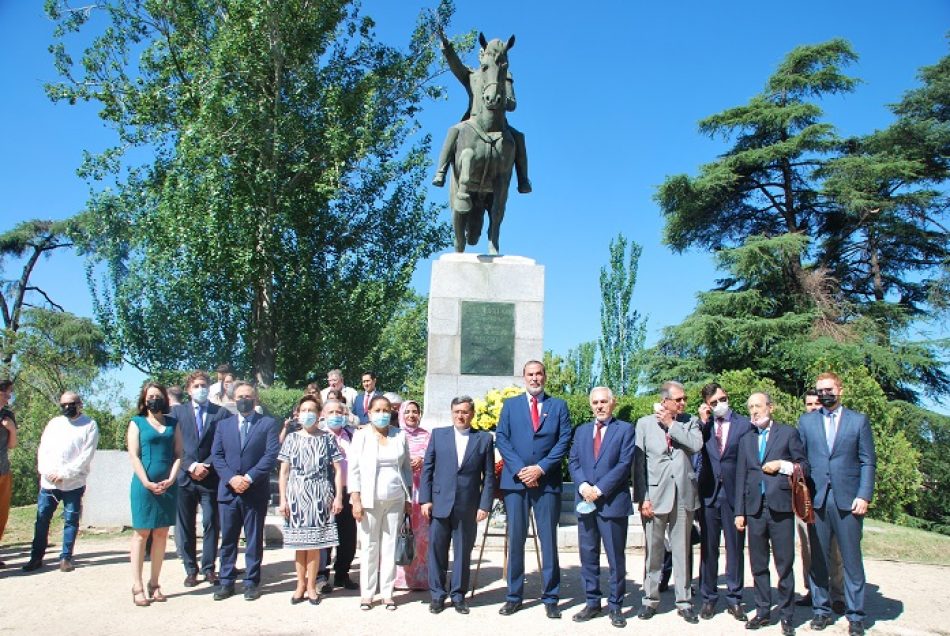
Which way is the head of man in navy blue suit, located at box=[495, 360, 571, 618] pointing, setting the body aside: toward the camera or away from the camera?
toward the camera

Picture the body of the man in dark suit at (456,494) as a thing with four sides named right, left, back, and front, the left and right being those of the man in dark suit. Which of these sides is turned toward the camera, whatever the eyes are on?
front

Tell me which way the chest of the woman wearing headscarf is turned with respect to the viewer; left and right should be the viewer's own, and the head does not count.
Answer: facing the viewer

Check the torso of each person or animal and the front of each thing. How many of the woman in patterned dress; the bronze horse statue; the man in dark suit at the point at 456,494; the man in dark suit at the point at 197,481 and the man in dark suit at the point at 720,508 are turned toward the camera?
5

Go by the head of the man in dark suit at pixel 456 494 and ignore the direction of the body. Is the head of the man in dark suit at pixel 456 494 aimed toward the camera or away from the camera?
toward the camera

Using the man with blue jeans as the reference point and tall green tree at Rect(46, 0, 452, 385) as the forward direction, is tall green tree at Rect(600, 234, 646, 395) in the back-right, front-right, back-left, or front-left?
front-right

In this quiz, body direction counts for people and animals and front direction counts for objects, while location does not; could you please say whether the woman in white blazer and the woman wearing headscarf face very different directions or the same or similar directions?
same or similar directions

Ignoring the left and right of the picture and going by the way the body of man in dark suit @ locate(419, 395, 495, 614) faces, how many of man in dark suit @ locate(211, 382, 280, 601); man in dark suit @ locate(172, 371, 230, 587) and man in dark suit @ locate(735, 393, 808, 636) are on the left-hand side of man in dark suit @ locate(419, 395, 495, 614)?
1

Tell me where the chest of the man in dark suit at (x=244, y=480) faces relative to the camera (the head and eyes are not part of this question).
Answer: toward the camera

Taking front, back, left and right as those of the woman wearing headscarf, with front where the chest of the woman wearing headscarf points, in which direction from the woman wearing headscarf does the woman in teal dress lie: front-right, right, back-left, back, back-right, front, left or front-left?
right

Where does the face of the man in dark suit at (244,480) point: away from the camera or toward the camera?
toward the camera

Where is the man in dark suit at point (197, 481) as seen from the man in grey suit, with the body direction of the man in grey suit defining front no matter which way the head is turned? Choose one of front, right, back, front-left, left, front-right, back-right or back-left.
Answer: right

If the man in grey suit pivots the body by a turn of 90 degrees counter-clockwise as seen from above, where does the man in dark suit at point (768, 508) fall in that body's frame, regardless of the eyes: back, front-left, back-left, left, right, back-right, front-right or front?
front

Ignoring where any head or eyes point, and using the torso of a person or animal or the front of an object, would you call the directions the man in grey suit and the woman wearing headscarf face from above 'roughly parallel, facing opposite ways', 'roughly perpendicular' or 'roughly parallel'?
roughly parallel
